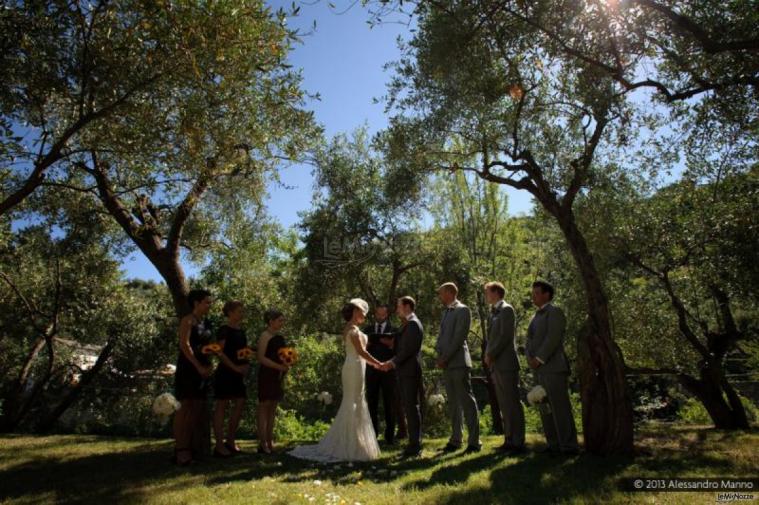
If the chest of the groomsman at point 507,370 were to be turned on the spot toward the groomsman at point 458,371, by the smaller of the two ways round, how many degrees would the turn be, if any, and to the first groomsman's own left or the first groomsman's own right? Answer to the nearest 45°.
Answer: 0° — they already face them

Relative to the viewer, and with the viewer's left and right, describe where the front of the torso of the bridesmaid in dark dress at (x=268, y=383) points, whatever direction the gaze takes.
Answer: facing to the right of the viewer

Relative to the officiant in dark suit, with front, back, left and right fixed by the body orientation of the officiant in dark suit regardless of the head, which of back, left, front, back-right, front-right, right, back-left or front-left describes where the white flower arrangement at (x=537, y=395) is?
front-left

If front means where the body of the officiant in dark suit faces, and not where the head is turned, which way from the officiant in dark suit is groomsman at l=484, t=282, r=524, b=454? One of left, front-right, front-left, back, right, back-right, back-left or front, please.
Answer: front-left

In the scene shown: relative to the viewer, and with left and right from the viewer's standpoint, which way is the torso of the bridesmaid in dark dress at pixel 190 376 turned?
facing to the right of the viewer

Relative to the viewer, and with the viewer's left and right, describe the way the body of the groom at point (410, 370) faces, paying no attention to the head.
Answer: facing to the left of the viewer

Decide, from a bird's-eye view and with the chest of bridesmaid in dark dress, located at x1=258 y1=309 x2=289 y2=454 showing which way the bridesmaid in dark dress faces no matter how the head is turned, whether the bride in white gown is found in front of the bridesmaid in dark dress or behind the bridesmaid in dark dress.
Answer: in front

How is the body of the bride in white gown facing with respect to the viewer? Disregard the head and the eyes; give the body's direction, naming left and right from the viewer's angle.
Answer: facing to the right of the viewer

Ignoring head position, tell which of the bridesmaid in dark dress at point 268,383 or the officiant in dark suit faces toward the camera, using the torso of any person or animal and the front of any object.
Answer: the officiant in dark suit

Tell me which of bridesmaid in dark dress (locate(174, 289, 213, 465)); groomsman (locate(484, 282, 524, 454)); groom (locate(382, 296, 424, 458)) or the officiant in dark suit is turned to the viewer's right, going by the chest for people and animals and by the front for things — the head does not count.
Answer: the bridesmaid in dark dress

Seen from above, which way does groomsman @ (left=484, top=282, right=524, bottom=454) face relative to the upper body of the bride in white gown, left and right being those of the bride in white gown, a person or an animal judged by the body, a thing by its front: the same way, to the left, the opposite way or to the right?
the opposite way

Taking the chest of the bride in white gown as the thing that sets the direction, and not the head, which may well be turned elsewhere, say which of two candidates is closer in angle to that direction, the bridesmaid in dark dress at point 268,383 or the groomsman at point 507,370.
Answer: the groomsman

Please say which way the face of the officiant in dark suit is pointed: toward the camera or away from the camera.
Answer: toward the camera

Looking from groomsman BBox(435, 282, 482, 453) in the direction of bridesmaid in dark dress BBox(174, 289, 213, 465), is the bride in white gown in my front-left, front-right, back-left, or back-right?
front-right

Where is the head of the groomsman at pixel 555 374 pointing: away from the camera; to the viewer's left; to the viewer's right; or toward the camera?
to the viewer's left

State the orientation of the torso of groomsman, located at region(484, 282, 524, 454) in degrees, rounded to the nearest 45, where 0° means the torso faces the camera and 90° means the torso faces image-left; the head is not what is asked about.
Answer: approximately 90°

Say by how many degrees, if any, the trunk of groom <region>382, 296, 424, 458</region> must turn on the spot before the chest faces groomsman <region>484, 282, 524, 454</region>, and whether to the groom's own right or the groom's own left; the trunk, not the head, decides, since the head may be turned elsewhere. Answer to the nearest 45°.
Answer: approximately 180°

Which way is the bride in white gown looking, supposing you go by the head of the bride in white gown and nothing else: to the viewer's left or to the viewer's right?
to the viewer's right

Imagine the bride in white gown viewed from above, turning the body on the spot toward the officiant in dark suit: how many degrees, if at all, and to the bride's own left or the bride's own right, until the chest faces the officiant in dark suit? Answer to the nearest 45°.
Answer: approximately 90° to the bride's own left

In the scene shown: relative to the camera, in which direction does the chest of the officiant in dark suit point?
toward the camera
